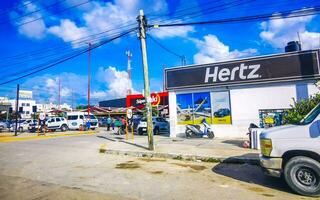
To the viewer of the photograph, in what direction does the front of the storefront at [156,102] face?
facing the viewer and to the left of the viewer

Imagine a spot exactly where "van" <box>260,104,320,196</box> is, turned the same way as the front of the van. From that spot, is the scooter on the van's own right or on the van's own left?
on the van's own right

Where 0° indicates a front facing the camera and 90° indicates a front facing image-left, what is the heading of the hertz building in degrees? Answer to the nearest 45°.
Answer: approximately 45°

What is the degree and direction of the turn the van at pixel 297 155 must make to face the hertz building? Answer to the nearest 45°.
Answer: approximately 90° to its right

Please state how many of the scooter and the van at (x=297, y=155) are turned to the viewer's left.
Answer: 1

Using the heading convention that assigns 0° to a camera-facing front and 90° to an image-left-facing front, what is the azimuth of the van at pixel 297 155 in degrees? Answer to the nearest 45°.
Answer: approximately 90°

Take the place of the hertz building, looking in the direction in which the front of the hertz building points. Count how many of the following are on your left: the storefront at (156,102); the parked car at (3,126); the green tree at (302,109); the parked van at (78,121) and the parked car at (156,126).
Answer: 1

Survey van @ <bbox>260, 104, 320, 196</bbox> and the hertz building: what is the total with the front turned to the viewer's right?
0

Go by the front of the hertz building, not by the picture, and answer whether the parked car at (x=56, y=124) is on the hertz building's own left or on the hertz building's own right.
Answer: on the hertz building's own right

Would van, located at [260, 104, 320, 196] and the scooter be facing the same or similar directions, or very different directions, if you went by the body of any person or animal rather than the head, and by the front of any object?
very different directions

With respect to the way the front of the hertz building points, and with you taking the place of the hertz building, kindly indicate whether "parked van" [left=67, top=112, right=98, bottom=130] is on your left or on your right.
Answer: on your right

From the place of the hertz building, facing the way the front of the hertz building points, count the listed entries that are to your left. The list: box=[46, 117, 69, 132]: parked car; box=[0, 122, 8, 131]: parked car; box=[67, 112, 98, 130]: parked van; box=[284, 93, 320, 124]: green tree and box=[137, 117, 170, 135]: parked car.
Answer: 1

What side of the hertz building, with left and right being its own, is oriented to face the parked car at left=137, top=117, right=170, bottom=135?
right
